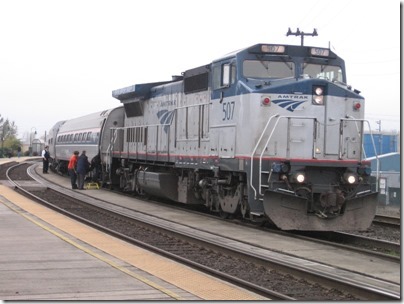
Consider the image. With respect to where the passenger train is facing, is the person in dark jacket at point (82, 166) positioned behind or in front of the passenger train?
behind

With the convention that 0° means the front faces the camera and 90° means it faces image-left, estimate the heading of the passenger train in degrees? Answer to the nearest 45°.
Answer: approximately 315°
